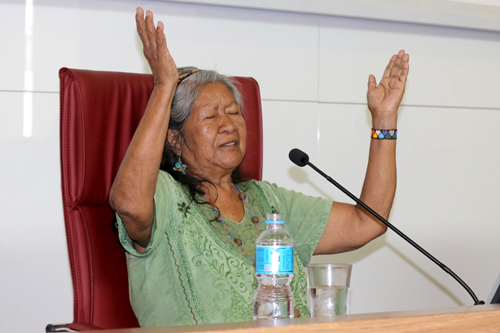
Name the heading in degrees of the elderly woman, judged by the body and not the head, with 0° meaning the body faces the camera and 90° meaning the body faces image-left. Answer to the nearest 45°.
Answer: approximately 315°

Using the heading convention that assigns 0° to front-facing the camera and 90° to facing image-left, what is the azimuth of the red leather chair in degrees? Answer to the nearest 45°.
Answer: approximately 315°

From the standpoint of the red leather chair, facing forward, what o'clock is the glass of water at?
The glass of water is roughly at 12 o'clock from the red leather chair.

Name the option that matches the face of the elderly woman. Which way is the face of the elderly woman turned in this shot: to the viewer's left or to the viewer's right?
to the viewer's right
